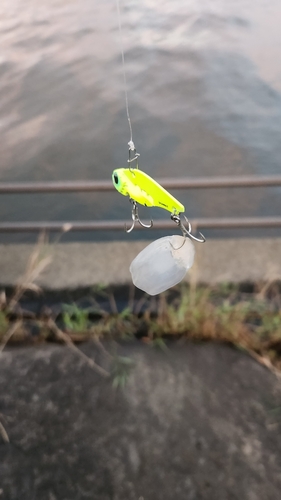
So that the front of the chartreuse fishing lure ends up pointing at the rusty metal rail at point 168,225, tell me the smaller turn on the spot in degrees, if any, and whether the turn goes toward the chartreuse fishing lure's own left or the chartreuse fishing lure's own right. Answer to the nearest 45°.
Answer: approximately 90° to the chartreuse fishing lure's own right

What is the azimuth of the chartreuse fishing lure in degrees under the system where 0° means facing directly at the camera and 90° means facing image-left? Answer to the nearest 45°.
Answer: approximately 90°

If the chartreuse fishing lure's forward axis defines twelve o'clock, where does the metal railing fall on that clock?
The metal railing is roughly at 3 o'clock from the chartreuse fishing lure.
